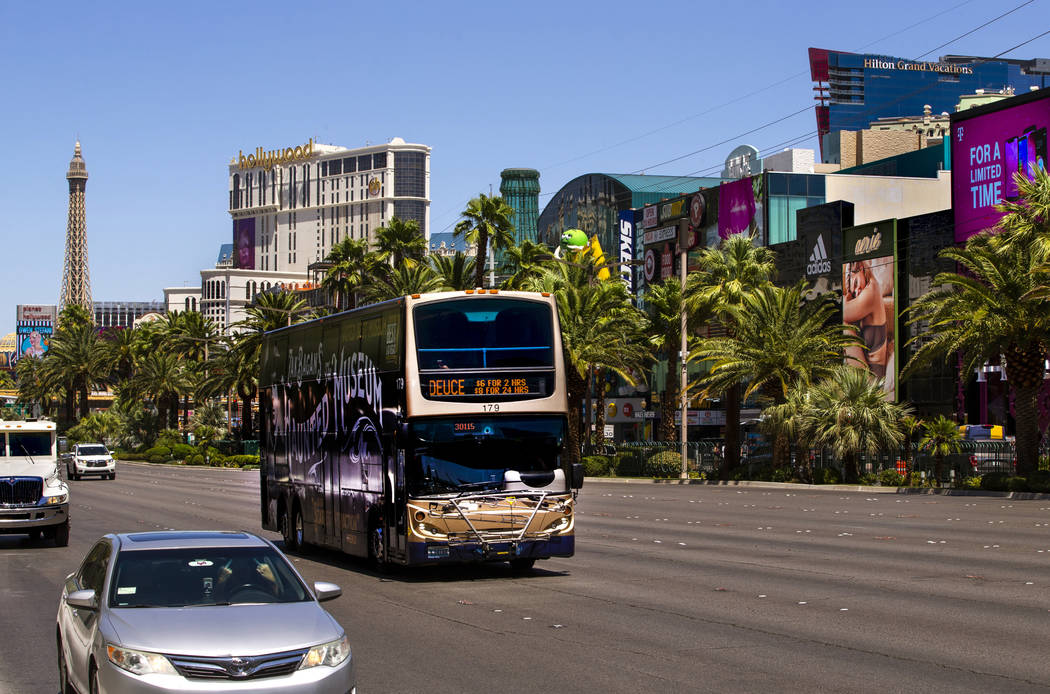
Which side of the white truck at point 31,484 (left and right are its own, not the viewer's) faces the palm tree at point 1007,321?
left

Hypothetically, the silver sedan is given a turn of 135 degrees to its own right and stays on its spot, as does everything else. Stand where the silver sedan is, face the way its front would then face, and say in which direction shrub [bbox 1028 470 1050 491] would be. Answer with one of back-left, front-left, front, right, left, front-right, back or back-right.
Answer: right

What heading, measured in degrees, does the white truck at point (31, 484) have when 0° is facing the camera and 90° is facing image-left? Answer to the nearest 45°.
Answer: approximately 0°

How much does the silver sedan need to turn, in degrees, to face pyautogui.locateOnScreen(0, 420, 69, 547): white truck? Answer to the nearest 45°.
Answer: approximately 180°

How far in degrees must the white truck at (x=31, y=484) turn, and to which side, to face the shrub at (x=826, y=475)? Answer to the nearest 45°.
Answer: approximately 135° to its left

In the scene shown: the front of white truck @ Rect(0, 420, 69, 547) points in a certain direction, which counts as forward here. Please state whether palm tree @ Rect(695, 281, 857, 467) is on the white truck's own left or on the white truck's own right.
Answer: on the white truck's own left

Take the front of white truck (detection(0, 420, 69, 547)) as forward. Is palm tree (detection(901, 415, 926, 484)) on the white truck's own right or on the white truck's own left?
on the white truck's own left

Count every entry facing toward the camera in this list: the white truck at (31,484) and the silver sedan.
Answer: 2

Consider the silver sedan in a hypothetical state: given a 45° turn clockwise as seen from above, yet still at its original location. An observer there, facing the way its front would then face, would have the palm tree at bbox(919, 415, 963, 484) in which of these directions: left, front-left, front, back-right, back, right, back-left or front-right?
back

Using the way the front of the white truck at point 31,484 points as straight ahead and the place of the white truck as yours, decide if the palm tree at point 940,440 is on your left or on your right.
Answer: on your left

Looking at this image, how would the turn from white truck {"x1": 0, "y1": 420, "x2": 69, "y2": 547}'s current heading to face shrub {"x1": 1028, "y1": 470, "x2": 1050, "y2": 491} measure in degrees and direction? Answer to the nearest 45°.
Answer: approximately 90° to its left
